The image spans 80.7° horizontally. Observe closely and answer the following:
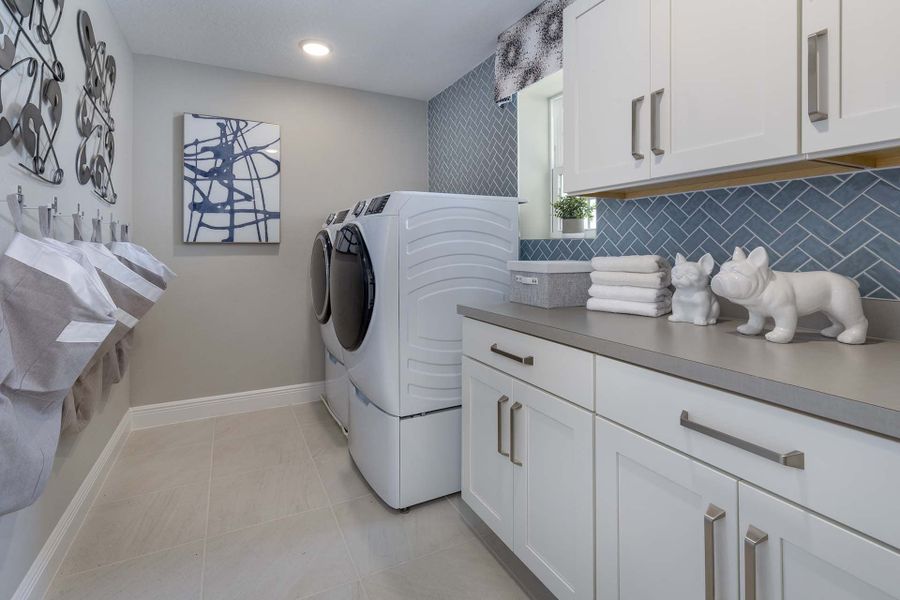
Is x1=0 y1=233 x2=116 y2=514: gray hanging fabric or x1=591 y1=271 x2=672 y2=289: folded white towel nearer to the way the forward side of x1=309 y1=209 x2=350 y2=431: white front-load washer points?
the gray hanging fabric

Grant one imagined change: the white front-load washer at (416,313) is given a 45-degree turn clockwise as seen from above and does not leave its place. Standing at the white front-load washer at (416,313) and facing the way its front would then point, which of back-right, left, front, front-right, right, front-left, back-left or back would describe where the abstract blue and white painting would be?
front-right

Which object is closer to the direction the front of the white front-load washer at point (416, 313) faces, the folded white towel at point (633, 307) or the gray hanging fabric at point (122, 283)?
the gray hanging fabric

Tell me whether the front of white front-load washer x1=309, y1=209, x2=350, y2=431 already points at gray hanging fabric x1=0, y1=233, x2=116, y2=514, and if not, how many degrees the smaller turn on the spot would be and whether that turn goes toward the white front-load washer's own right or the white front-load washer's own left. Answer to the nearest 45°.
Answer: approximately 90° to the white front-load washer's own left

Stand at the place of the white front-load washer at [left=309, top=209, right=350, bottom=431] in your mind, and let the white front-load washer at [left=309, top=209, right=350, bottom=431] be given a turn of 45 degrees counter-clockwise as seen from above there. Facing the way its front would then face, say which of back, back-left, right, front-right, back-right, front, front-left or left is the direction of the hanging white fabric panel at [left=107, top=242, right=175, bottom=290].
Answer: front

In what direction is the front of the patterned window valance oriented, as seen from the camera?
facing the viewer and to the left of the viewer

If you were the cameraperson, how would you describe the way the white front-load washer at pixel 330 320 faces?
facing to the left of the viewer

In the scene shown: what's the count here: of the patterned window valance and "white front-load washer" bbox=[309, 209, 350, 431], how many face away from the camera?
0
